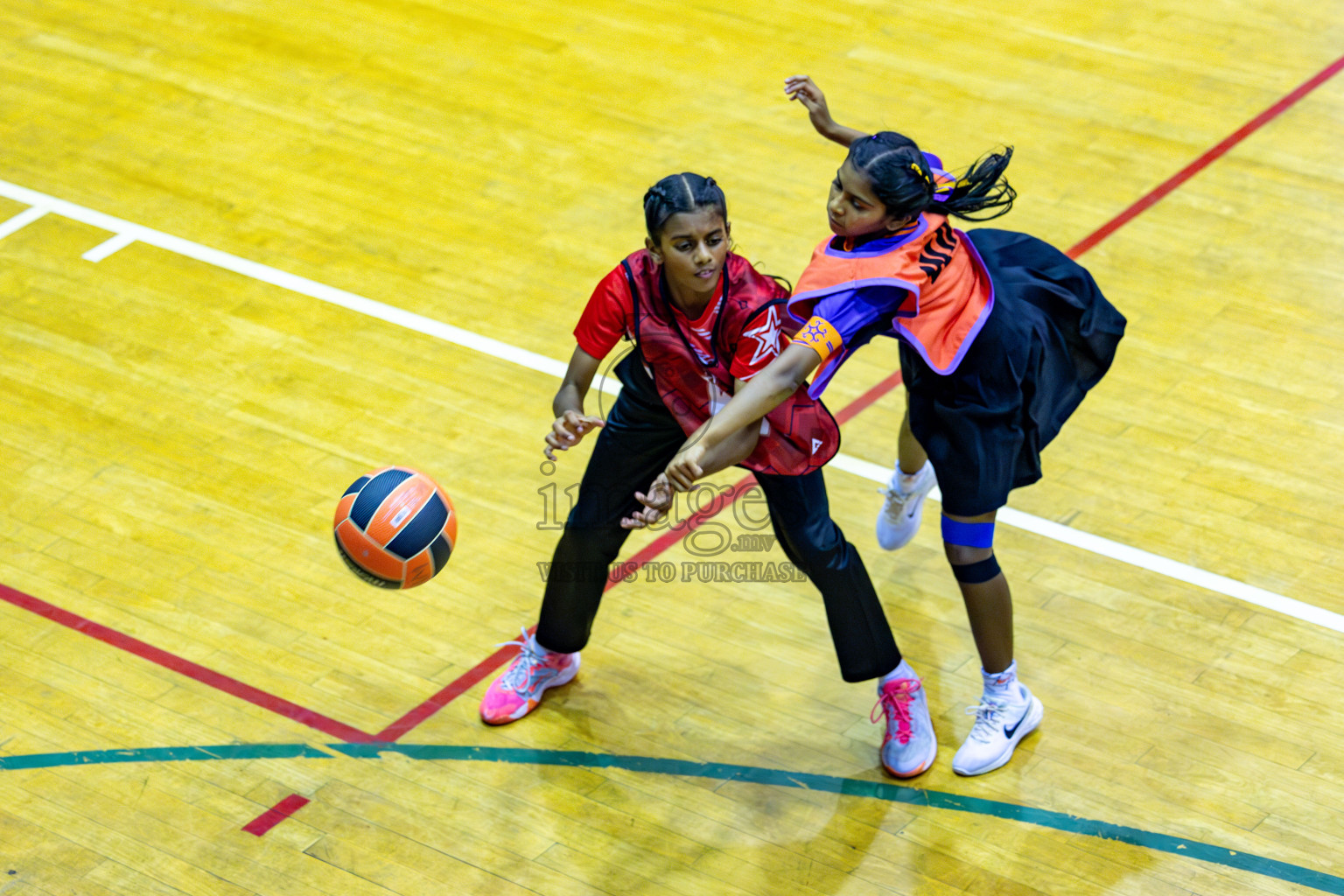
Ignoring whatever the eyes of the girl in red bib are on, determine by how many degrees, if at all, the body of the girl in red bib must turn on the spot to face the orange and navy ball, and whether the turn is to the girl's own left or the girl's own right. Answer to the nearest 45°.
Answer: approximately 90° to the girl's own right

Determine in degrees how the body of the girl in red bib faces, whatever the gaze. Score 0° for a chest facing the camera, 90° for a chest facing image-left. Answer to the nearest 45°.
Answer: approximately 0°
